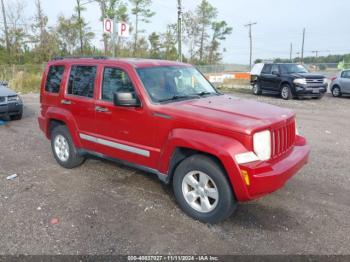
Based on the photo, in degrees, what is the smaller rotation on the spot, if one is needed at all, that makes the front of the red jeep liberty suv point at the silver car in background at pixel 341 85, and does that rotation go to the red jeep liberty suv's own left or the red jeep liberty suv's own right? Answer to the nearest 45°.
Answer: approximately 90° to the red jeep liberty suv's own left

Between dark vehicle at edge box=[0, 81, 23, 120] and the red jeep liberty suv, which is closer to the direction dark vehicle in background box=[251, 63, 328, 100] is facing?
the red jeep liberty suv

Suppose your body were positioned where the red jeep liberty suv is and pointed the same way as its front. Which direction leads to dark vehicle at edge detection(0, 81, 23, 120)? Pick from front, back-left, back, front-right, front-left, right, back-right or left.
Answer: back

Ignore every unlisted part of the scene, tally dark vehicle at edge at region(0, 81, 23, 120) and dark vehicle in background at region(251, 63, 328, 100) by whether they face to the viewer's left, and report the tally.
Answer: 0

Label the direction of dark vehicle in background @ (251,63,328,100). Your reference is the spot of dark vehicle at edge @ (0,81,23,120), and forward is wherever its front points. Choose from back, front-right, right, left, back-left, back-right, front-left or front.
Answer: front-left

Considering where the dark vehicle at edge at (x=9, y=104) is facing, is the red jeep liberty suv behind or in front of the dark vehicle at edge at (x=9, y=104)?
in front

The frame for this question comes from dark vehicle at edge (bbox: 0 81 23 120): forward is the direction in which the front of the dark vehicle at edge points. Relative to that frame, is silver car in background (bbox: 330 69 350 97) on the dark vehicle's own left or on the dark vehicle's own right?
on the dark vehicle's own left

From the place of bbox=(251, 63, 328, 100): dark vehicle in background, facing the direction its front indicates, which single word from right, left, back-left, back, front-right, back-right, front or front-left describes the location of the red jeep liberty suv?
front-right

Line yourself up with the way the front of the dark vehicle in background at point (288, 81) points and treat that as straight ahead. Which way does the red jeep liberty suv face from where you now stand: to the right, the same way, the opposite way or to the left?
the same way

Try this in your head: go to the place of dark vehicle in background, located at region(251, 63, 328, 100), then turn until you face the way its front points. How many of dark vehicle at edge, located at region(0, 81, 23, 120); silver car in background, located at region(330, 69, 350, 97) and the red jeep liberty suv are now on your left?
1

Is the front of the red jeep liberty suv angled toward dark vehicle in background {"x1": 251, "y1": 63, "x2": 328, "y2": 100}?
no

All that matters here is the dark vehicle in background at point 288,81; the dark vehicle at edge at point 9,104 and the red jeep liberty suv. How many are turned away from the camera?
0

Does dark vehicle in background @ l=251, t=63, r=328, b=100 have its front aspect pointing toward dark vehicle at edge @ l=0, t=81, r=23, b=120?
no

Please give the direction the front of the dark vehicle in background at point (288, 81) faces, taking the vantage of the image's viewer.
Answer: facing the viewer and to the right of the viewer
